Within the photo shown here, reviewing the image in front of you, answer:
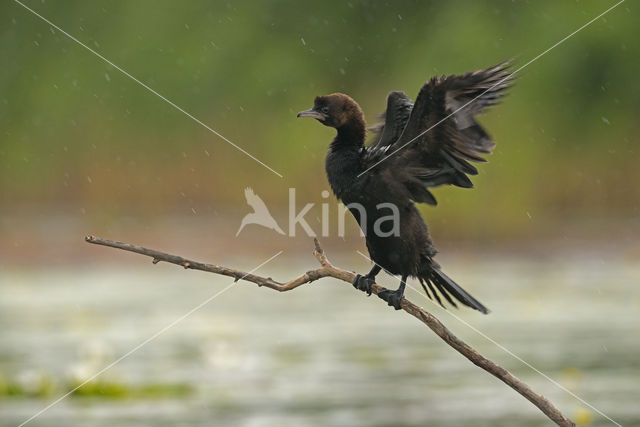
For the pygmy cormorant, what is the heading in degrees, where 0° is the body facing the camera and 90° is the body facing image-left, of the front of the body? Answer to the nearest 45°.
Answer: approximately 90°
